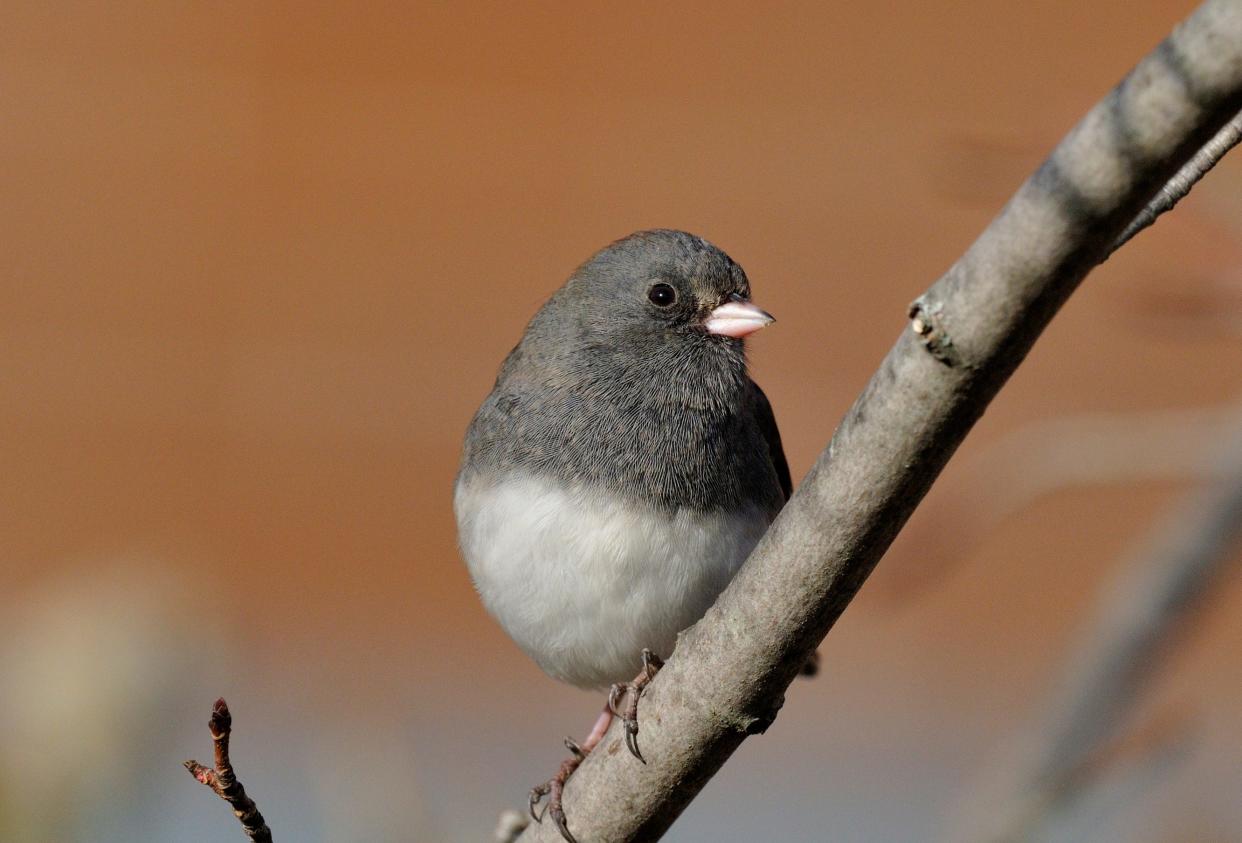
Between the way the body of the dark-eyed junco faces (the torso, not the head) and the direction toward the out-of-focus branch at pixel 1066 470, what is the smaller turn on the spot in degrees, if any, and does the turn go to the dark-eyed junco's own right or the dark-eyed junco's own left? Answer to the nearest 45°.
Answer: approximately 90° to the dark-eyed junco's own left

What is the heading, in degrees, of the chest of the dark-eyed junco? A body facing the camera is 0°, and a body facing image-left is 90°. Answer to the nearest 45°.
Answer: approximately 0°

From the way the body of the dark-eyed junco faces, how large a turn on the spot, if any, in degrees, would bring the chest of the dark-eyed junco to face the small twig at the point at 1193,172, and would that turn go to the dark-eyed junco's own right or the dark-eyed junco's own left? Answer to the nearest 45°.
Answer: approximately 45° to the dark-eyed junco's own left
